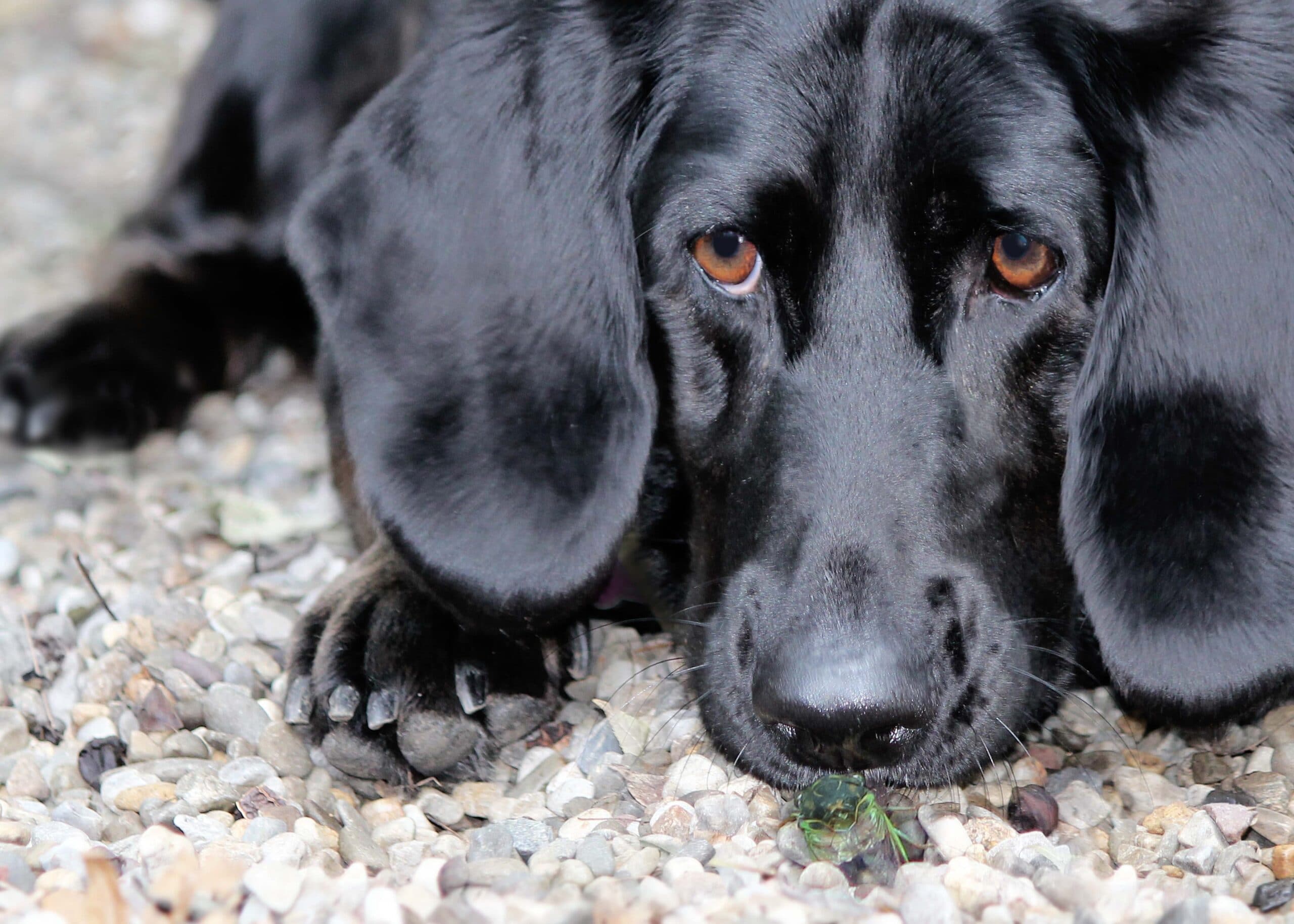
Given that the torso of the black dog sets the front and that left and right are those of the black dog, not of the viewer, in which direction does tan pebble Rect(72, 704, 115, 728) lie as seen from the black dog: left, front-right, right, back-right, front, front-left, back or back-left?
right

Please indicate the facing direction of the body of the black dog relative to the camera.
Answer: toward the camera

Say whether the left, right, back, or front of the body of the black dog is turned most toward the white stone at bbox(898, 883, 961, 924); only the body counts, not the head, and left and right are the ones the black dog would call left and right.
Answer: front

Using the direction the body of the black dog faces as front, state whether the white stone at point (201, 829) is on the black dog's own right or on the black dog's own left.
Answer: on the black dog's own right

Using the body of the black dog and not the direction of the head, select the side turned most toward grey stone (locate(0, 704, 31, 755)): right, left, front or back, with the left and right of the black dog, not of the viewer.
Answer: right

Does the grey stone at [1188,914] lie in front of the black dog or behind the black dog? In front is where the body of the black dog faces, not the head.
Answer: in front
